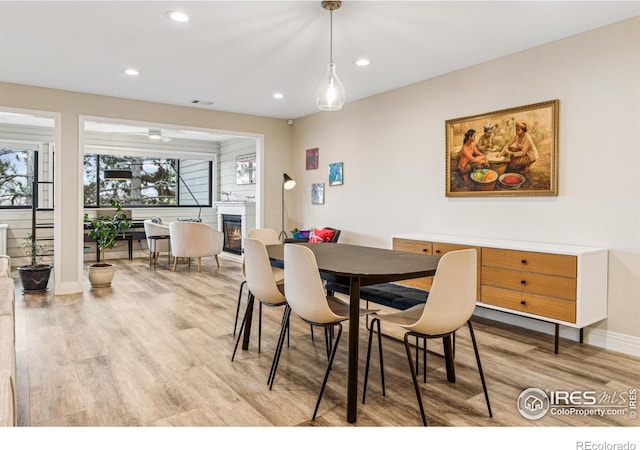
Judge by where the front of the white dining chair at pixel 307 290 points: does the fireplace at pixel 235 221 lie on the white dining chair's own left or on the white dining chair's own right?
on the white dining chair's own left

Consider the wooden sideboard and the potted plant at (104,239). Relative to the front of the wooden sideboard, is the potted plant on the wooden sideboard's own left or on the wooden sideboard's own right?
on the wooden sideboard's own right

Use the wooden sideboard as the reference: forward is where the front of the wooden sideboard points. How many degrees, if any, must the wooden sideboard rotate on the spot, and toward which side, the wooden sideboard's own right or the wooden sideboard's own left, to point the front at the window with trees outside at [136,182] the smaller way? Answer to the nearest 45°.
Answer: approximately 90° to the wooden sideboard's own right

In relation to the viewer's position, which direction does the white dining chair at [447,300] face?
facing away from the viewer and to the left of the viewer

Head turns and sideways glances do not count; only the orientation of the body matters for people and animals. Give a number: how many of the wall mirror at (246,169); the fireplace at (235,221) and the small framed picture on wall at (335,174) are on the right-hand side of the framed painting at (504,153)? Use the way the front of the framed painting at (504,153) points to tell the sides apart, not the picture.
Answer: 3

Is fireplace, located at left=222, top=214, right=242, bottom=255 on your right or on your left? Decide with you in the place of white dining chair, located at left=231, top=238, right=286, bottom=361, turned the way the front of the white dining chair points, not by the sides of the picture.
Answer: on your left

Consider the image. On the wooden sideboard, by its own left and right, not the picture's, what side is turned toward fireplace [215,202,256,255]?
right

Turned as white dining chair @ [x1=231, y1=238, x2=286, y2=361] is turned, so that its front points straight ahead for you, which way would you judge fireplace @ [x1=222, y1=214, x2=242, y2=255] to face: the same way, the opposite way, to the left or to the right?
the opposite way

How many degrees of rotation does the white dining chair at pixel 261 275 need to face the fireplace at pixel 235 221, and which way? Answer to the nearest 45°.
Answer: approximately 45° to its left

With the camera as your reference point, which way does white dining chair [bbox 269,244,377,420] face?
facing away from the viewer and to the right of the viewer

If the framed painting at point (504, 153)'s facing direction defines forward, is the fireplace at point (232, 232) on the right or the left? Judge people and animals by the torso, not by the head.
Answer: on its right

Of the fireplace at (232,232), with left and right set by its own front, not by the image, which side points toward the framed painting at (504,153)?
left
